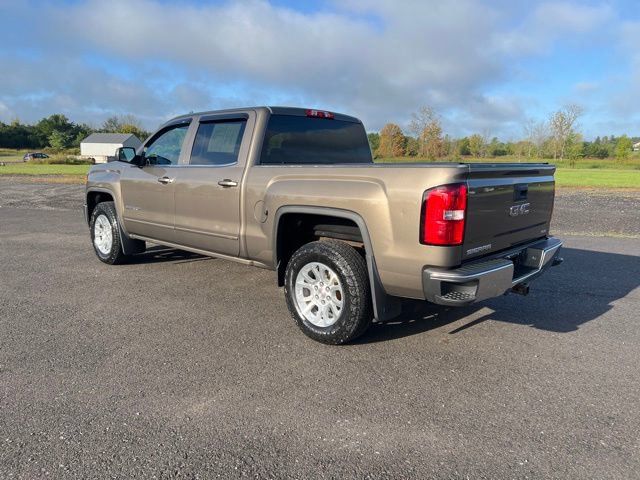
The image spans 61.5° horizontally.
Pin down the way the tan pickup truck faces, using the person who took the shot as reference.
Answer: facing away from the viewer and to the left of the viewer
